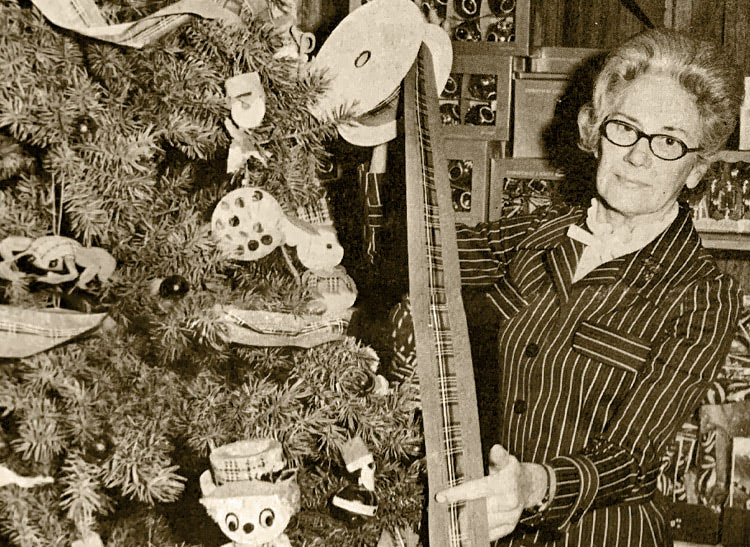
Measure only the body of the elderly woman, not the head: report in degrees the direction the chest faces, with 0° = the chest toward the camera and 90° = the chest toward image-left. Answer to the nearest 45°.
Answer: approximately 45°

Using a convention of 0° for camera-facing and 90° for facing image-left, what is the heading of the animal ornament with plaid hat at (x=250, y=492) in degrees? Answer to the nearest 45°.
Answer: approximately 0°
